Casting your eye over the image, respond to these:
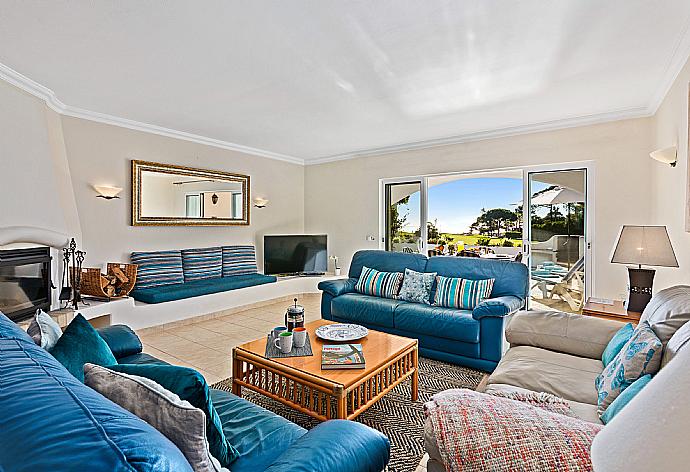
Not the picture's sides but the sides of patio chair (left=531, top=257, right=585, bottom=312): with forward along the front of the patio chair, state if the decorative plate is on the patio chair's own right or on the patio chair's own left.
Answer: on the patio chair's own left

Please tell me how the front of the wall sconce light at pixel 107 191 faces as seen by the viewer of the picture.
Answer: facing the viewer and to the right of the viewer

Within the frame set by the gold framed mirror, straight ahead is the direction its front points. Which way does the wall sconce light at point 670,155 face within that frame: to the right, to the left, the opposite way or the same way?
the opposite way

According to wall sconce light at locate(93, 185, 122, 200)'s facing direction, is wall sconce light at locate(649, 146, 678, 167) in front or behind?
in front

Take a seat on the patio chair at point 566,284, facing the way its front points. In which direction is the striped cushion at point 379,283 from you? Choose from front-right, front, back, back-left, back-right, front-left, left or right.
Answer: front-left

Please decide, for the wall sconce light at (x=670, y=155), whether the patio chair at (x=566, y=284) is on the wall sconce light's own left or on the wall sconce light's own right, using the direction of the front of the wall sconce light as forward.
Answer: on the wall sconce light's own right

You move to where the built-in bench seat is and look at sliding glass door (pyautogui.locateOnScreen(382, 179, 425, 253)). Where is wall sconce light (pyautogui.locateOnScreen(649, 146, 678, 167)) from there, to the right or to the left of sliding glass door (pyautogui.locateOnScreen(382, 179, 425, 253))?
right

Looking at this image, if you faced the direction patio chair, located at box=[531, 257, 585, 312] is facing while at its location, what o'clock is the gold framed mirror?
The gold framed mirror is roughly at 11 o'clock from the patio chair.

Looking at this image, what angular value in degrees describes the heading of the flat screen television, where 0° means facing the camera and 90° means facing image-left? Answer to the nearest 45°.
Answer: approximately 0°

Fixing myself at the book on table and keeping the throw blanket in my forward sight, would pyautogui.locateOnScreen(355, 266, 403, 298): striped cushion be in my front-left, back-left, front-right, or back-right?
back-left

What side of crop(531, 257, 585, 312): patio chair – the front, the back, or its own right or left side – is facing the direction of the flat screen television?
front

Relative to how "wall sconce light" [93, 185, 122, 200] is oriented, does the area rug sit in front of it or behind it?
in front

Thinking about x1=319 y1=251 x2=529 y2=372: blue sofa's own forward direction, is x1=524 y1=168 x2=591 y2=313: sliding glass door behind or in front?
behind

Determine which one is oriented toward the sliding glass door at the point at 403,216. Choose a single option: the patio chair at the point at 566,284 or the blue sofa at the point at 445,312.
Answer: the patio chair

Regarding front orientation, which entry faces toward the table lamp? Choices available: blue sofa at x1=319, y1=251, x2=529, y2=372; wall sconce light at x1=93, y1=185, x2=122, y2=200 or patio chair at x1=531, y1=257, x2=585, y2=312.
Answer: the wall sconce light
